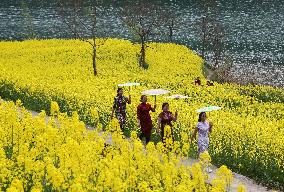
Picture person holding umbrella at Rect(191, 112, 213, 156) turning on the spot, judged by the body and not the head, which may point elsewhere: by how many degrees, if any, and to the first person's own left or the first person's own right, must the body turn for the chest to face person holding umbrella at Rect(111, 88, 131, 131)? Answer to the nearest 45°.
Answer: approximately 180°

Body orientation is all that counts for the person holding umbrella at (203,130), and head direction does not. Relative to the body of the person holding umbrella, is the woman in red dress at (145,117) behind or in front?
behind

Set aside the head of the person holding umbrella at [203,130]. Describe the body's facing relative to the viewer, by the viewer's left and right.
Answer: facing the viewer and to the right of the viewer
